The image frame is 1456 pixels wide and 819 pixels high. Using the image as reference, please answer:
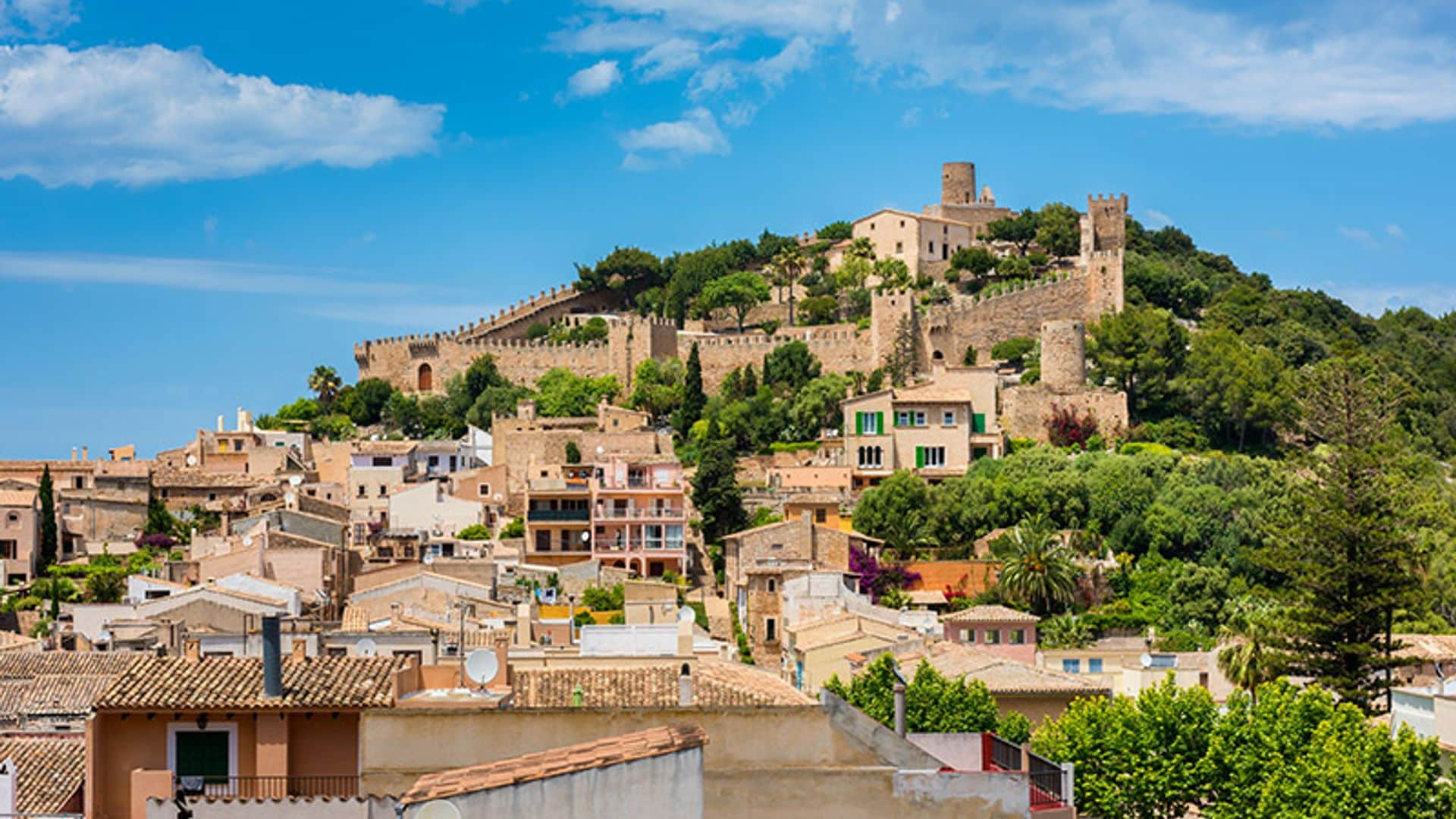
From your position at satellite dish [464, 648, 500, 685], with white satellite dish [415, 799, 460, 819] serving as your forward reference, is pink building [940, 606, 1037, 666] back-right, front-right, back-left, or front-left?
back-left

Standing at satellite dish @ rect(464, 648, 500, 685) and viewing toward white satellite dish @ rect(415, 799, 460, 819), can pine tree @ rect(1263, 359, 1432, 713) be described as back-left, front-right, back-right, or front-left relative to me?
back-left

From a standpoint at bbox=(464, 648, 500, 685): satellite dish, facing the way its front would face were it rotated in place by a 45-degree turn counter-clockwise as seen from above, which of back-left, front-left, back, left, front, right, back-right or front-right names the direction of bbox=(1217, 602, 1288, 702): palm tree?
left

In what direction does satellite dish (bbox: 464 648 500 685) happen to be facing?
toward the camera

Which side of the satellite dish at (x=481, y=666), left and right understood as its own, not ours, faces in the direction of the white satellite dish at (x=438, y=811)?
front

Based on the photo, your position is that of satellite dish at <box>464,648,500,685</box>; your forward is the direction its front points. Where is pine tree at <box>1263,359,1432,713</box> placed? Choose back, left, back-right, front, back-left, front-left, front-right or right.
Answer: back-left

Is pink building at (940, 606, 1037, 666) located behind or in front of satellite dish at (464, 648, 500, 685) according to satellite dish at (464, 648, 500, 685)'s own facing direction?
behind

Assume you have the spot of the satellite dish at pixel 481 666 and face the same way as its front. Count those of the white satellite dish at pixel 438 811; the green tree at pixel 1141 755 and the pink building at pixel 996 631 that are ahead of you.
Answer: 1
